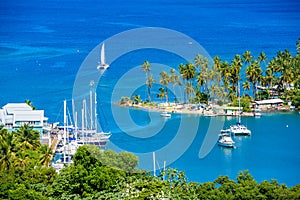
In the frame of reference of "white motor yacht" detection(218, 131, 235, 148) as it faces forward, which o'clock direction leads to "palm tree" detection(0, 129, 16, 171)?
The palm tree is roughly at 3 o'clock from the white motor yacht.

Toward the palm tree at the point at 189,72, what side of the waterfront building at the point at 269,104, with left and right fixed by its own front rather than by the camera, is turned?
right

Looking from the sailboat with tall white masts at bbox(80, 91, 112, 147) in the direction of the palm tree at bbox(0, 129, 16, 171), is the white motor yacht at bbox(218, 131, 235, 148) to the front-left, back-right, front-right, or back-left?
back-left

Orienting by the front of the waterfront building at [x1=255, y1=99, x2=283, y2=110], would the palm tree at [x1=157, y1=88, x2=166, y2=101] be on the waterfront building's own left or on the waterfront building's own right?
on the waterfront building's own right

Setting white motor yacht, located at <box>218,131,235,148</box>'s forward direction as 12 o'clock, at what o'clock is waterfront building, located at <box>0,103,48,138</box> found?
The waterfront building is roughly at 4 o'clock from the white motor yacht.

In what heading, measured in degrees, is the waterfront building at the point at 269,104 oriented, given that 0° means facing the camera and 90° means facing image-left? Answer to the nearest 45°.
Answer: approximately 0°

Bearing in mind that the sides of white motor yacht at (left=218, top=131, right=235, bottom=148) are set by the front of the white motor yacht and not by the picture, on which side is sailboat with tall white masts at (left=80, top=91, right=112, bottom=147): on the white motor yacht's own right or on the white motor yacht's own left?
on the white motor yacht's own right

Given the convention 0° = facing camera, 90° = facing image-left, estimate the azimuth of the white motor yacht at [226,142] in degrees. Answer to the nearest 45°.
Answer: approximately 315°

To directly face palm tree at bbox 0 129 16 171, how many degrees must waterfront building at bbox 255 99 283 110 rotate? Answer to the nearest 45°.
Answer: approximately 45° to its right

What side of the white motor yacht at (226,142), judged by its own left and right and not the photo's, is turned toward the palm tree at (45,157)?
right
